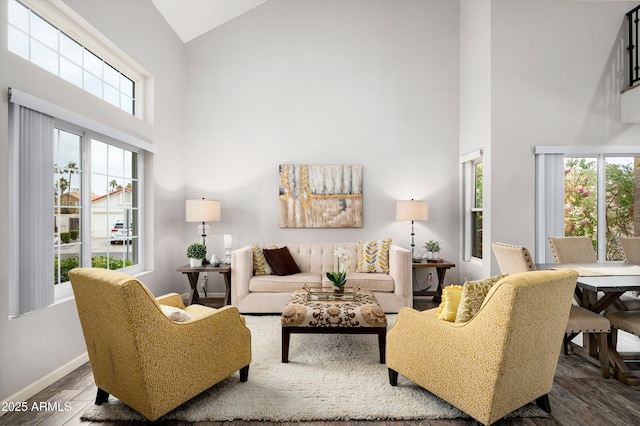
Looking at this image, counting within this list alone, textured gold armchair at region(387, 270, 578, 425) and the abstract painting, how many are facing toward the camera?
1

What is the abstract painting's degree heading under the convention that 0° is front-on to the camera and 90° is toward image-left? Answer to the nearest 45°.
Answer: approximately 0°

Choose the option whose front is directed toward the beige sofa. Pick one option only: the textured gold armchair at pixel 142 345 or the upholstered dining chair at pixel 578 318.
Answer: the textured gold armchair

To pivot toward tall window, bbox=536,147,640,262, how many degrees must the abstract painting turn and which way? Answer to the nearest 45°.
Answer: approximately 90° to its left
